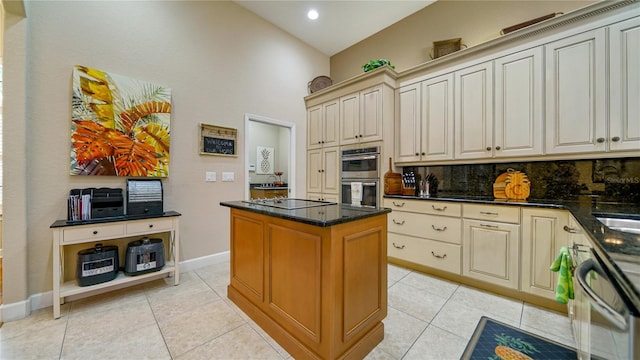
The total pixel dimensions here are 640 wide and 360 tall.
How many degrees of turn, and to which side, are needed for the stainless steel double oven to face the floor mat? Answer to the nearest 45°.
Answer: approximately 90° to its left

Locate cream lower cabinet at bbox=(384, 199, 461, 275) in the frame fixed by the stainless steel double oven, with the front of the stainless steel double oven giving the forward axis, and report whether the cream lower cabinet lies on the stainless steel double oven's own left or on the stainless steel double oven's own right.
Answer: on the stainless steel double oven's own left

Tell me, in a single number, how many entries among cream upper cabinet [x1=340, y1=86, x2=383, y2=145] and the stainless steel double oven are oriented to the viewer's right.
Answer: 0

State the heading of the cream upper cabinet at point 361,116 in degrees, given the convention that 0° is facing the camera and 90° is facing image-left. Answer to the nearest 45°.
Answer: approximately 45°

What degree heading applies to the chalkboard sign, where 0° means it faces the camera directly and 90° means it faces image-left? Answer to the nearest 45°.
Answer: approximately 315°

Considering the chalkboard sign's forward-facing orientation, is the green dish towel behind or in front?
in front
